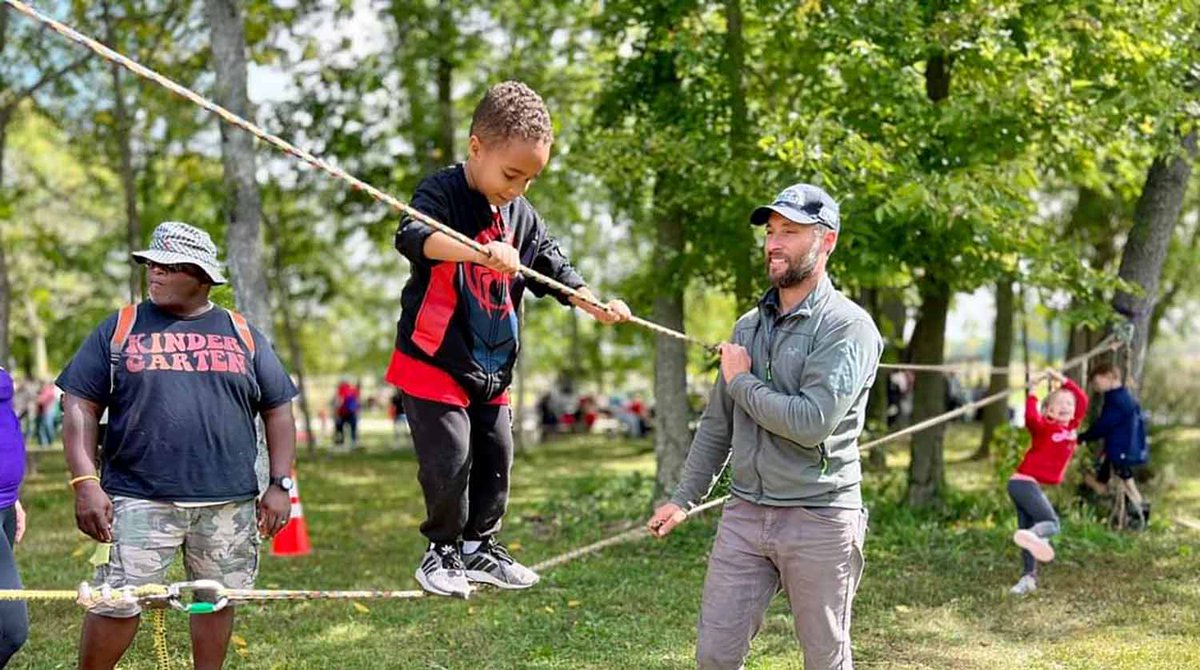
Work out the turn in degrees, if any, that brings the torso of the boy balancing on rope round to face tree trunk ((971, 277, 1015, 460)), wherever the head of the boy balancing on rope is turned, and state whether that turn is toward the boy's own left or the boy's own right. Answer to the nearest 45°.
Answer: approximately 90° to the boy's own left

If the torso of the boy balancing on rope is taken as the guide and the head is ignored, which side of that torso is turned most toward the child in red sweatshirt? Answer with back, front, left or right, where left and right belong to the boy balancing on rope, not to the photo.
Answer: left

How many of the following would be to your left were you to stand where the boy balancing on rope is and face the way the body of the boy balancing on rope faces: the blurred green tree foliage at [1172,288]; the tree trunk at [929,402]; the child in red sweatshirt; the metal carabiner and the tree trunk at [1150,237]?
4

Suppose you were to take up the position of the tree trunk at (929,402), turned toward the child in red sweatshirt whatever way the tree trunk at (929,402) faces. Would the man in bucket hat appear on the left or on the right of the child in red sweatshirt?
right

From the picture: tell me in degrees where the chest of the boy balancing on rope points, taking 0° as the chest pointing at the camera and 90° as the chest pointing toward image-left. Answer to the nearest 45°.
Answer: approximately 315°

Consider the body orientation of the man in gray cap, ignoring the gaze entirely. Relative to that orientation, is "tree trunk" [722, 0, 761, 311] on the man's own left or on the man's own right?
on the man's own right

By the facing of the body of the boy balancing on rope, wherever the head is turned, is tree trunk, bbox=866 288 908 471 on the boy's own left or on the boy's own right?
on the boy's own left

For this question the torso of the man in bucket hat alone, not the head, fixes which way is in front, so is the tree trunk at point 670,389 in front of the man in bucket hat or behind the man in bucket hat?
behind

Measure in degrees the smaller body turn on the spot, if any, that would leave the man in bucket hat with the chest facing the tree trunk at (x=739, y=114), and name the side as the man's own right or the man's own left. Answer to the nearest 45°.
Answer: approximately 135° to the man's own left

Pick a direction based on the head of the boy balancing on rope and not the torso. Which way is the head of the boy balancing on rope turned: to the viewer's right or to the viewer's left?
to the viewer's right

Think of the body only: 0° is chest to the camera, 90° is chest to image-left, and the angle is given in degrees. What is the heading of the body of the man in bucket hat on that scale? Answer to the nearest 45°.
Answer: approximately 0°

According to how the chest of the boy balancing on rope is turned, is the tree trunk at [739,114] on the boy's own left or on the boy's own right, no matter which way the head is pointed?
on the boy's own left

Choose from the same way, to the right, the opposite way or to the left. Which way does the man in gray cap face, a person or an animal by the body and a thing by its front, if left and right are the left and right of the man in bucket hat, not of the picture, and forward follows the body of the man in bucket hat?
to the right

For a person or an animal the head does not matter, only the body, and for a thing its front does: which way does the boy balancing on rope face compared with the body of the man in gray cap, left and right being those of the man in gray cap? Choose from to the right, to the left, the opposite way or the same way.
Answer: to the left
